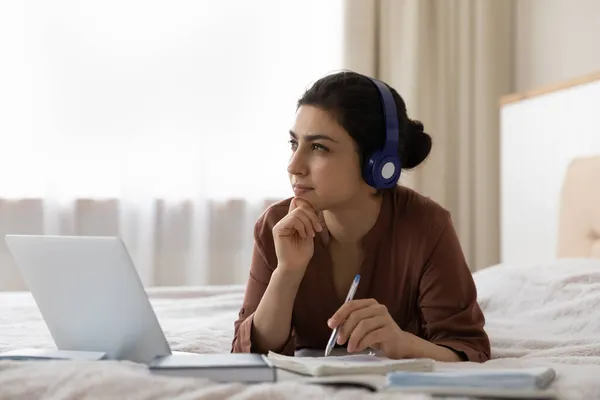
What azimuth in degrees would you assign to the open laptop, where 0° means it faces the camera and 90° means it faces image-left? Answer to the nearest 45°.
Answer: approximately 225°

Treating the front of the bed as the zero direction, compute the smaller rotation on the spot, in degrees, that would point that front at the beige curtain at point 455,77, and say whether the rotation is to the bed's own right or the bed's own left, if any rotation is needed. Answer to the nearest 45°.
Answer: approximately 90° to the bed's own right

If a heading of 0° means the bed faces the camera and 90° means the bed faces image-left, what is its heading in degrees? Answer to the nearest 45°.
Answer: approximately 90°
